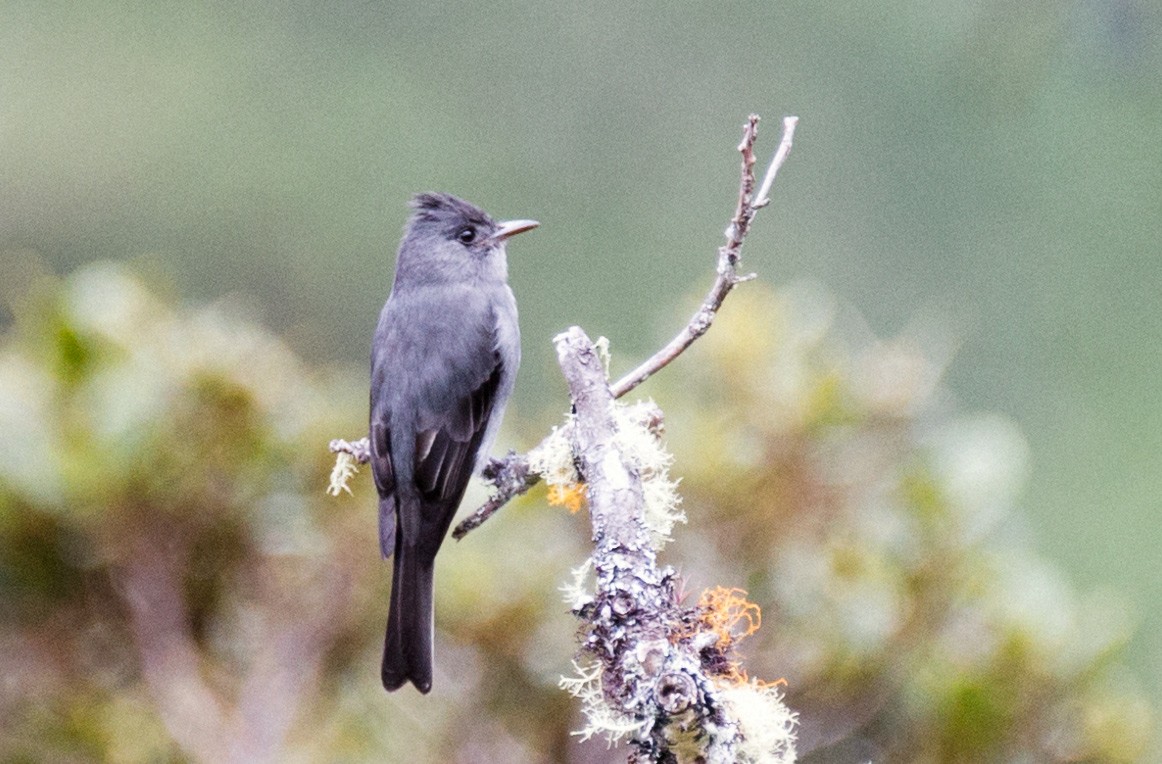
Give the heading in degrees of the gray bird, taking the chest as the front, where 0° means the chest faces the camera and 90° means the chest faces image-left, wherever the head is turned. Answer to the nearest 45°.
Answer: approximately 225°
